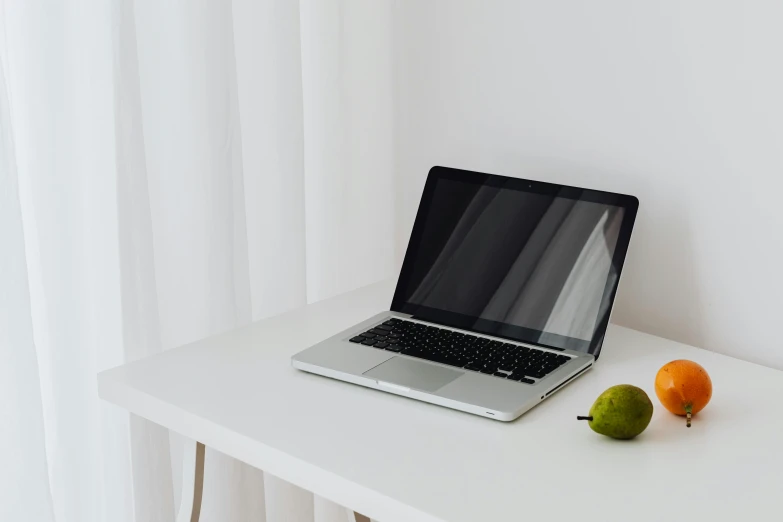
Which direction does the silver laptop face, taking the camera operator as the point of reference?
facing the viewer and to the left of the viewer
